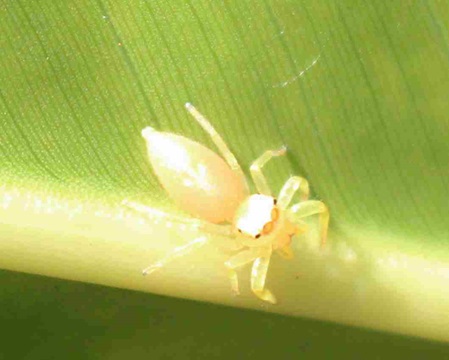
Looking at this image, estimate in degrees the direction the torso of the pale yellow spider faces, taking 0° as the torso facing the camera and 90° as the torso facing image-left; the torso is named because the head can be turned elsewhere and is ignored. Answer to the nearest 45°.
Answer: approximately 315°
